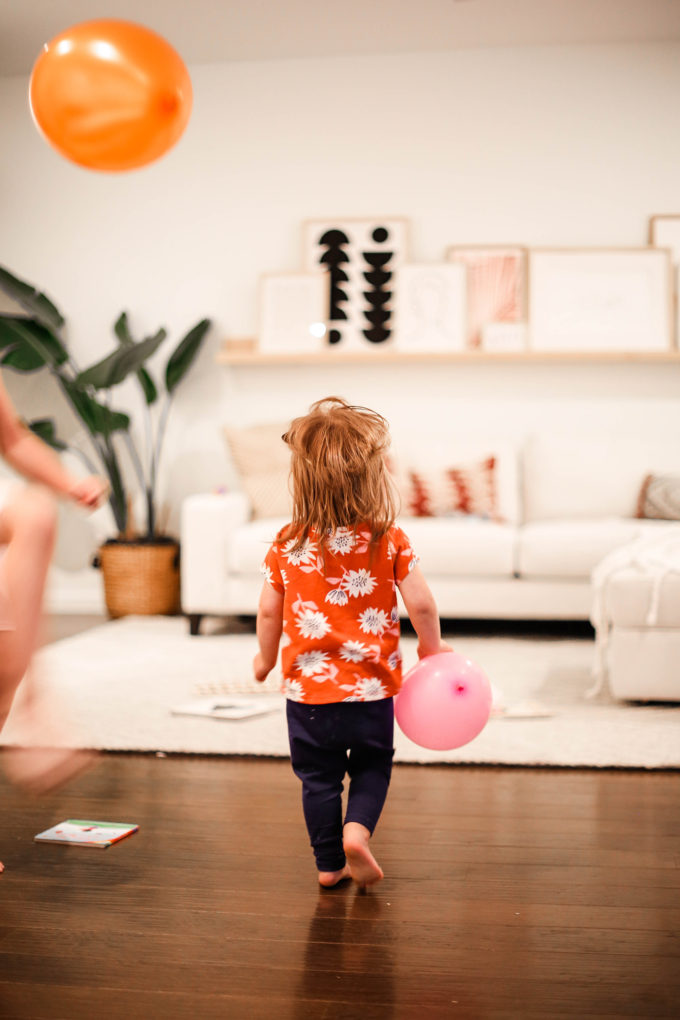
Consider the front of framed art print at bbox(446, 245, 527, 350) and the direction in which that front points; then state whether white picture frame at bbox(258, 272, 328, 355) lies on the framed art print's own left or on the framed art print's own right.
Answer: on the framed art print's own right

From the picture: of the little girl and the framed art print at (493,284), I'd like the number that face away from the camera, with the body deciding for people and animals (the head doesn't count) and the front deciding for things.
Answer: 1

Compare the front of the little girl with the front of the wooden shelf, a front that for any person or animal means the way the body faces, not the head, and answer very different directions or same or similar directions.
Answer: very different directions

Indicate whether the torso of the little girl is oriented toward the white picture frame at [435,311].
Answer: yes

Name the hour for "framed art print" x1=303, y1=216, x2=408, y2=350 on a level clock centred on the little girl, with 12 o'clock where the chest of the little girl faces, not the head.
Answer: The framed art print is roughly at 12 o'clock from the little girl.

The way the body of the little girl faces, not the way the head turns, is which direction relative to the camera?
away from the camera

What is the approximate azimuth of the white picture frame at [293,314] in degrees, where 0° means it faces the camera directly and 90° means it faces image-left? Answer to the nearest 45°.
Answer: approximately 0°

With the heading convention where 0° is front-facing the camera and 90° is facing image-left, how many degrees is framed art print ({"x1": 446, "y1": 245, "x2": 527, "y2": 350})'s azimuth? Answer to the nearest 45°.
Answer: approximately 0°
